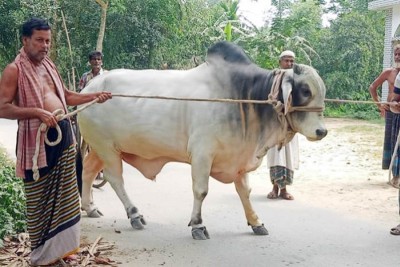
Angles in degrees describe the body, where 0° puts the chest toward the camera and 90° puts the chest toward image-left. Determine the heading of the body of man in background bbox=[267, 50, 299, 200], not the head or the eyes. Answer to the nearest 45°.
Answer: approximately 0°

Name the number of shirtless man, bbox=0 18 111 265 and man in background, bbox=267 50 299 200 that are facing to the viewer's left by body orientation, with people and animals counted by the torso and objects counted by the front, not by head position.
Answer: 0

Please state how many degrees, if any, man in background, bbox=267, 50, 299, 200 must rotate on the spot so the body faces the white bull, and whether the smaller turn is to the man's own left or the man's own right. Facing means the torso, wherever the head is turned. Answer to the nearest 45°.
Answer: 0° — they already face it

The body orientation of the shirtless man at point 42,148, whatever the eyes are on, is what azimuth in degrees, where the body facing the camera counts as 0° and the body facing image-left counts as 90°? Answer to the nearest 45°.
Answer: approximately 315°

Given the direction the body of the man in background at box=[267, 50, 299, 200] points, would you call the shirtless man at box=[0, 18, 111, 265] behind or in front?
in front

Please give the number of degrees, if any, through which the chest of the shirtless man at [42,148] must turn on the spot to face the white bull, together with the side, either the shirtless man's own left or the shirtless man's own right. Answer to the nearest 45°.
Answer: approximately 90° to the shirtless man's own left

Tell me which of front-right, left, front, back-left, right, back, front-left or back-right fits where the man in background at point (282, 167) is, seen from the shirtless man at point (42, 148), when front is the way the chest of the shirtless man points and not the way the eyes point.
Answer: left
